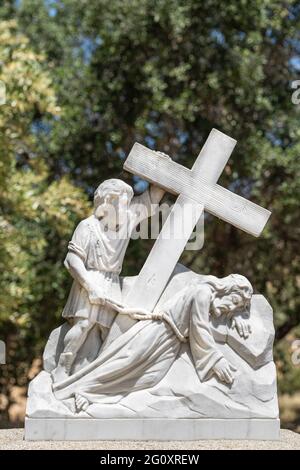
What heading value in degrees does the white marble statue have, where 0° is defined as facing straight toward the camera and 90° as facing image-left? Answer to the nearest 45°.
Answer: approximately 0°
